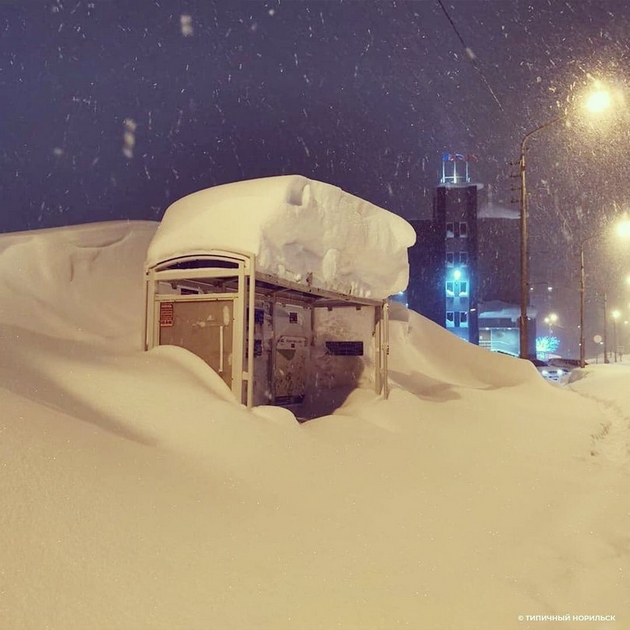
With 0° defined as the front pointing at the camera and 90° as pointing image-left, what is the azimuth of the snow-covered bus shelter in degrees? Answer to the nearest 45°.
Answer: approximately 315°
